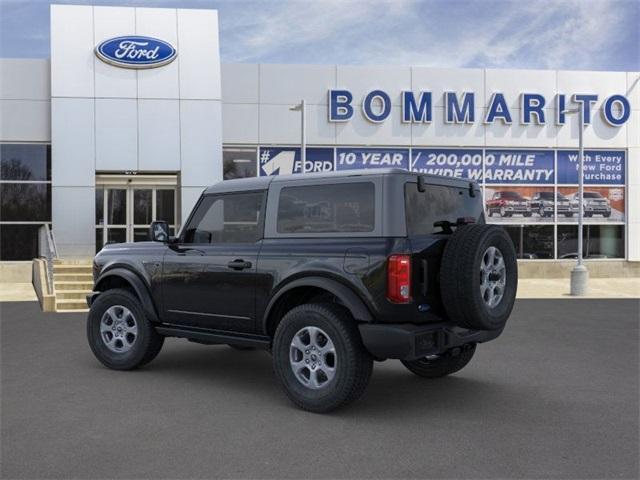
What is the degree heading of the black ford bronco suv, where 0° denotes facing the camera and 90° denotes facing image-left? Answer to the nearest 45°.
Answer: approximately 135°

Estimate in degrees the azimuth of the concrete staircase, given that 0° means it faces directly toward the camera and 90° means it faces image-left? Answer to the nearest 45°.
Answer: approximately 0°

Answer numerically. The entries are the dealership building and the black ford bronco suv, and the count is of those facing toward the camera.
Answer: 1

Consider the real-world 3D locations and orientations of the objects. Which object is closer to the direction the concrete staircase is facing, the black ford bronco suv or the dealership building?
the black ford bronco suv

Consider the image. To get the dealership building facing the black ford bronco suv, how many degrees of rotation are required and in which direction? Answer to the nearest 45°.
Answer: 0° — it already faces it

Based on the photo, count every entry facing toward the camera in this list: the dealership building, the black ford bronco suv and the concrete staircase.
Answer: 2
